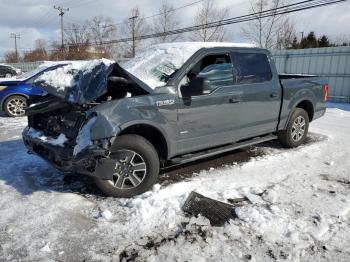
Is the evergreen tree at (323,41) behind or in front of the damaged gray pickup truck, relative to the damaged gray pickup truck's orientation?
behind

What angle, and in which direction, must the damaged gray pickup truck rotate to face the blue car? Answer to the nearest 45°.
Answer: approximately 90° to its right

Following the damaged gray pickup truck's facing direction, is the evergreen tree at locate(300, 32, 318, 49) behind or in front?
behind

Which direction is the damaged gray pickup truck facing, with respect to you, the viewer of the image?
facing the viewer and to the left of the viewer
